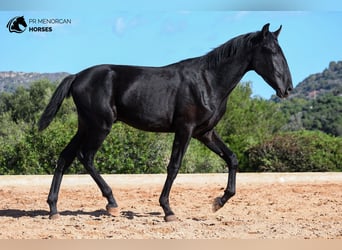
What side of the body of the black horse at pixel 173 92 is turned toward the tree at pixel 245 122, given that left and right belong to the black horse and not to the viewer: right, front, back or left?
left

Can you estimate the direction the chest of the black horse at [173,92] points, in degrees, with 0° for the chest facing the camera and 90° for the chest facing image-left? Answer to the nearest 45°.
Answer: approximately 270°

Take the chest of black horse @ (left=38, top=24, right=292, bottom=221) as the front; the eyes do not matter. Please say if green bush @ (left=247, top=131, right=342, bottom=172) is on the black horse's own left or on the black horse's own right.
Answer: on the black horse's own left
